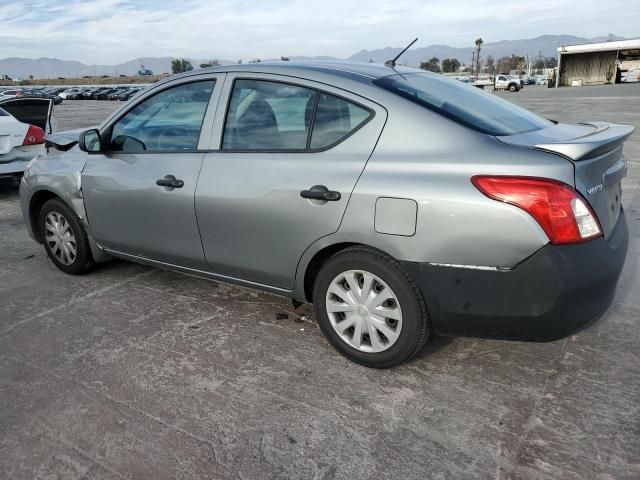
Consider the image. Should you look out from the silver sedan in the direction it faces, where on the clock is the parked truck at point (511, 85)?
The parked truck is roughly at 2 o'clock from the silver sedan.

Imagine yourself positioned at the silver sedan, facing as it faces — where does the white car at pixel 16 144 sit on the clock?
The white car is roughly at 12 o'clock from the silver sedan.

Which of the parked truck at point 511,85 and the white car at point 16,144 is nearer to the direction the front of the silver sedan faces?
the white car

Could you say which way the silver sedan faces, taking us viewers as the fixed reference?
facing away from the viewer and to the left of the viewer

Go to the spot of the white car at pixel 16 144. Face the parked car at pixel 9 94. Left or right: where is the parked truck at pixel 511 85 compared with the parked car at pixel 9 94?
right

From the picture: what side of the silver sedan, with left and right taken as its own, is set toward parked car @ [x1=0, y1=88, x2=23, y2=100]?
front
